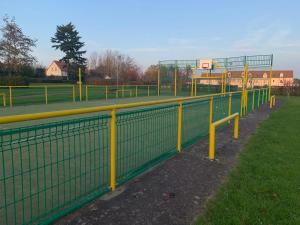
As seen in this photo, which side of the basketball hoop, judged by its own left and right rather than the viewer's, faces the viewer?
front
